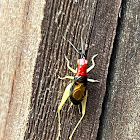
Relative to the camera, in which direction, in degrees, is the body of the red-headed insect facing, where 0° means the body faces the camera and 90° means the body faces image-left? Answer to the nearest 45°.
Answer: approximately 180°
